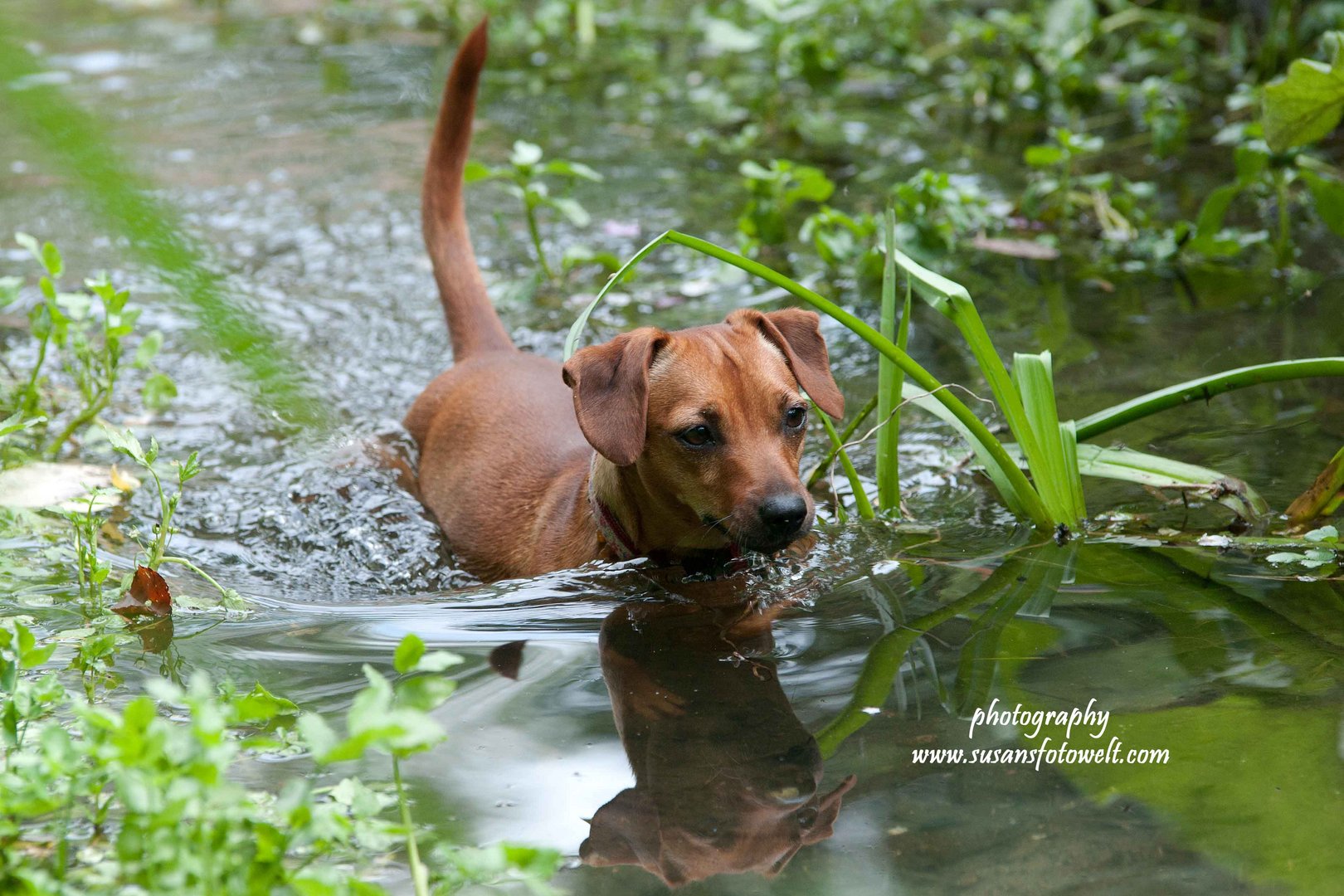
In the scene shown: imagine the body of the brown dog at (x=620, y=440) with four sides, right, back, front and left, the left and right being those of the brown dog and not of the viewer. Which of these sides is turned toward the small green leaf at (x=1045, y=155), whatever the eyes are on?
left

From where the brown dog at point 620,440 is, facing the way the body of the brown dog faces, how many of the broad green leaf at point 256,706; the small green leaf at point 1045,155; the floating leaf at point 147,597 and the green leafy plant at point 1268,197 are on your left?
2

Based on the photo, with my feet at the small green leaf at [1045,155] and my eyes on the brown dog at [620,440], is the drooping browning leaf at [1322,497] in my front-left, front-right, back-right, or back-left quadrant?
front-left

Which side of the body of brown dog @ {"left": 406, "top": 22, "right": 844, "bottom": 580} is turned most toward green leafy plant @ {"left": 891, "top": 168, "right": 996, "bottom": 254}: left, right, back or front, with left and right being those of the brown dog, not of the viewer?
left

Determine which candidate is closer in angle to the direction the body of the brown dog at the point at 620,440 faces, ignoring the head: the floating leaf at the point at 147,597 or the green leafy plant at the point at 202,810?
the green leafy plant

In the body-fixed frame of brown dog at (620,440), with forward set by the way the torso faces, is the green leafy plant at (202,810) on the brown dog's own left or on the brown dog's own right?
on the brown dog's own right

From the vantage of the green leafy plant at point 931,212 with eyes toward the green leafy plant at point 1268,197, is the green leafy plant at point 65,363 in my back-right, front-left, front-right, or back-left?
back-right

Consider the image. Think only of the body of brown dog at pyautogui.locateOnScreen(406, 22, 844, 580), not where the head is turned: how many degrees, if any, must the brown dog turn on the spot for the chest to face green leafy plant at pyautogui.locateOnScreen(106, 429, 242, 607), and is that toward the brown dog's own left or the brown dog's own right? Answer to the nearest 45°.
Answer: approximately 90° to the brown dog's own right

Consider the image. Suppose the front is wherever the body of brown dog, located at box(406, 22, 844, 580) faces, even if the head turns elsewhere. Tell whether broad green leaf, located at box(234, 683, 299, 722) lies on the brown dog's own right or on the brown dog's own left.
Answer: on the brown dog's own right

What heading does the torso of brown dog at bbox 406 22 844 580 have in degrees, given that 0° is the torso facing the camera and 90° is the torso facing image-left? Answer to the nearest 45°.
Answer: approximately 315°

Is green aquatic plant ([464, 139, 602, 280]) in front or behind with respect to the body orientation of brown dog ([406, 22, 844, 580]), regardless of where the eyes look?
behind

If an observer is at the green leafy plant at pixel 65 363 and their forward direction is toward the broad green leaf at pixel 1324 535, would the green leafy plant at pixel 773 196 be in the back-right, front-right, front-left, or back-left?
front-left

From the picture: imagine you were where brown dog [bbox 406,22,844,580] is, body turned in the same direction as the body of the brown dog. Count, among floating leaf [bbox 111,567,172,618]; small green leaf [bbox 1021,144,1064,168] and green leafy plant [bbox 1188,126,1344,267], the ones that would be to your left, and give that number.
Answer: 2

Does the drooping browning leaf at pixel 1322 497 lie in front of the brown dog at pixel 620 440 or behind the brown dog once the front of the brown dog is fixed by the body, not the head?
in front

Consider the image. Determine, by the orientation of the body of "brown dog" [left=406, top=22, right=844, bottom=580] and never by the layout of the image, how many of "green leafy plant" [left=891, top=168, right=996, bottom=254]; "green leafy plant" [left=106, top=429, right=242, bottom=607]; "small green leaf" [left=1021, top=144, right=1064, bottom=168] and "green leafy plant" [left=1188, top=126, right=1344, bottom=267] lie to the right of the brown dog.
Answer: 1
